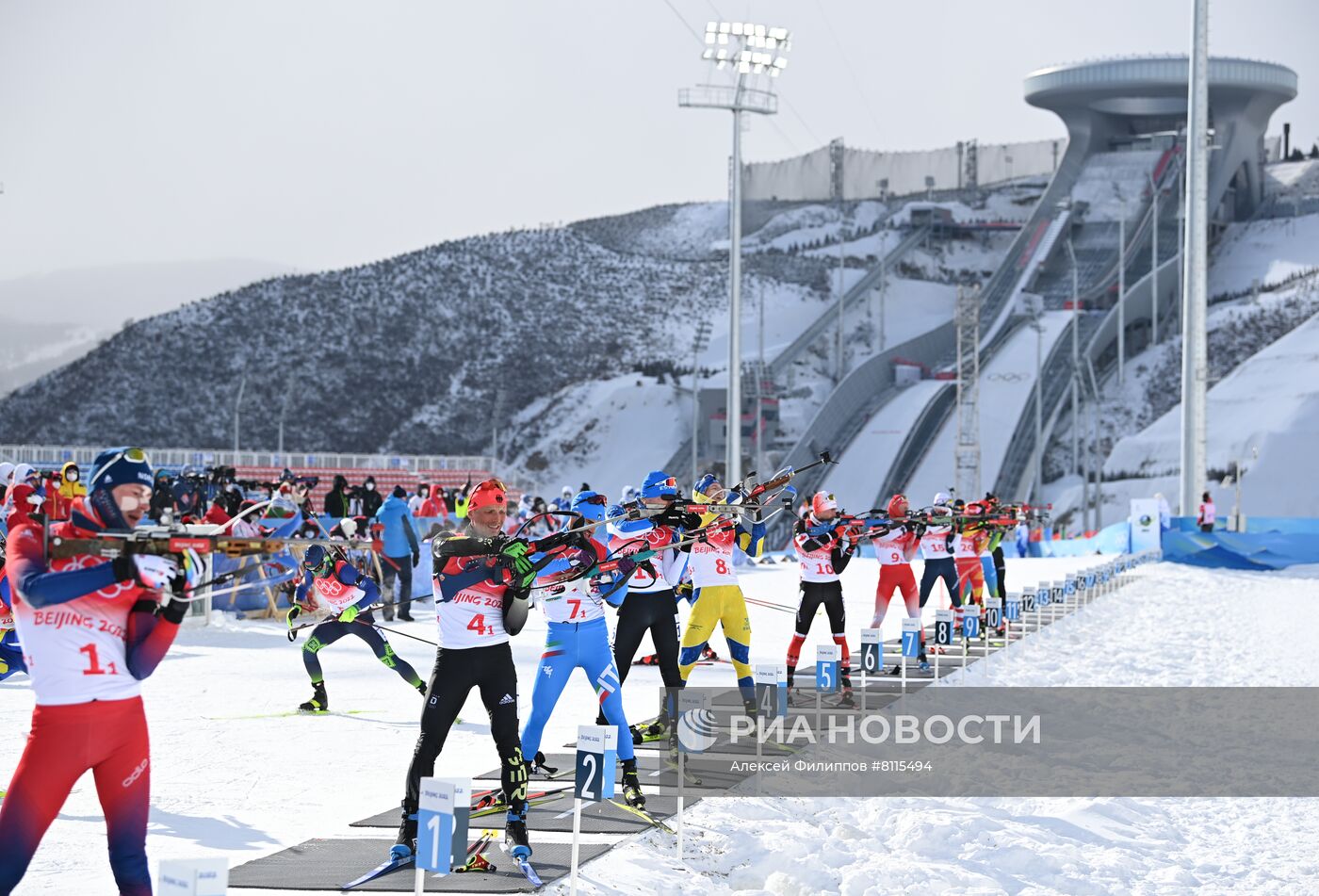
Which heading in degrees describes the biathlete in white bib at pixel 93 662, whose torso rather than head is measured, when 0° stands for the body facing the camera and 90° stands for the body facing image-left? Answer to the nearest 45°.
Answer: approximately 315°

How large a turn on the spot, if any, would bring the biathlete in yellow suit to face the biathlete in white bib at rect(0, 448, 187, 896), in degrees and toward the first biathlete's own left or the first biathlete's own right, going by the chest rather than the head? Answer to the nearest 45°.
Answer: approximately 45° to the first biathlete's own right

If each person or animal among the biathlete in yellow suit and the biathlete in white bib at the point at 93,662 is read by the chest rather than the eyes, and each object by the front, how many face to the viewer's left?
0

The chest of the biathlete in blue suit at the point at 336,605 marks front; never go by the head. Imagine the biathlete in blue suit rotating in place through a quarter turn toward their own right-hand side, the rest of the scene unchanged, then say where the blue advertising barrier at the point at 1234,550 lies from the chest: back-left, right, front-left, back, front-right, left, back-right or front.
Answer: right

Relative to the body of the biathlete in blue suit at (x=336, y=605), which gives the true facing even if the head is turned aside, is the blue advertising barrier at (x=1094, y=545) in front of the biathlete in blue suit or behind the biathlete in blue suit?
behind

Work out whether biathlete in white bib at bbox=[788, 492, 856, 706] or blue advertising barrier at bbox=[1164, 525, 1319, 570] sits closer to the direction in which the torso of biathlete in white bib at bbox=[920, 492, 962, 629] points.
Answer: the biathlete in white bib

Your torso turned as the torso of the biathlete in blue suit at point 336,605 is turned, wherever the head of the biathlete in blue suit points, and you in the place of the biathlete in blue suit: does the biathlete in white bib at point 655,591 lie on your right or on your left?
on your left

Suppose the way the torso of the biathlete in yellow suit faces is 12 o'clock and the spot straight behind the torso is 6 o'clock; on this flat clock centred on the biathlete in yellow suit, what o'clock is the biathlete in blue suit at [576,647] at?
The biathlete in blue suit is roughly at 2 o'clock from the biathlete in yellow suit.

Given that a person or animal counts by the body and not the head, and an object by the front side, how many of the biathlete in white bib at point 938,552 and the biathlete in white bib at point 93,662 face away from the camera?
0

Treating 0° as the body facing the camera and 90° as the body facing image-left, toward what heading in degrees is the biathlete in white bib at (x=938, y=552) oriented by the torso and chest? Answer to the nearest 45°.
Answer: approximately 315°

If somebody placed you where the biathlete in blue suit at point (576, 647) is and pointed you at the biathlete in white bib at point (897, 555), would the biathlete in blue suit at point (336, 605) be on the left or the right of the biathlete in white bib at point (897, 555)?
left

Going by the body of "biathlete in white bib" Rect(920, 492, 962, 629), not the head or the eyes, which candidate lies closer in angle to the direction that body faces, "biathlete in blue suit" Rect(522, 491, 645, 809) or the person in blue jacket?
the biathlete in blue suit

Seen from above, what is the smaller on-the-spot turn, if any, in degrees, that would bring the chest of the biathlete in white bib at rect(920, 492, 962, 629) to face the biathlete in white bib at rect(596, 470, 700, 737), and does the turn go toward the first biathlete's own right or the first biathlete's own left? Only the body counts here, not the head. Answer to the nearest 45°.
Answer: approximately 45° to the first biathlete's own right
